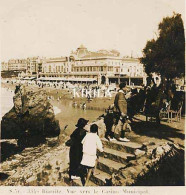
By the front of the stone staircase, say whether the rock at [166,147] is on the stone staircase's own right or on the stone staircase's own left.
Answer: on the stone staircase's own left

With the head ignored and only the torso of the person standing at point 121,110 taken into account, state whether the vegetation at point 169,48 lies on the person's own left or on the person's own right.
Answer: on the person's own left

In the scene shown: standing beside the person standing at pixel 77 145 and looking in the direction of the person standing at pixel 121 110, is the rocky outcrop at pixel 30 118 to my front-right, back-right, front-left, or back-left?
front-left

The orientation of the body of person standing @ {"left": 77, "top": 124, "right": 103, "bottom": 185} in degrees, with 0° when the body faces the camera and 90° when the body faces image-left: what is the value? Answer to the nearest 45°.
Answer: approximately 225°

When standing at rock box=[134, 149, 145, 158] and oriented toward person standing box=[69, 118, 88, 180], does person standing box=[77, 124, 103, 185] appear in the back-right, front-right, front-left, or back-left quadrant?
front-left

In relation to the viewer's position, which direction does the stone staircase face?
facing the viewer and to the left of the viewer

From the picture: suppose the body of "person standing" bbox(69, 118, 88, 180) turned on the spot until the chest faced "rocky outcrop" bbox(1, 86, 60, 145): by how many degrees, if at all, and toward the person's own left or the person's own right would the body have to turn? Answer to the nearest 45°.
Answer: approximately 90° to the person's own left
